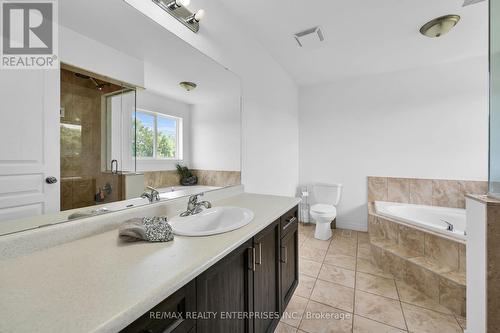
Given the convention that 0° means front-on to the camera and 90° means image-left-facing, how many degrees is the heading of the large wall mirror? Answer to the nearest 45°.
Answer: approximately 315°

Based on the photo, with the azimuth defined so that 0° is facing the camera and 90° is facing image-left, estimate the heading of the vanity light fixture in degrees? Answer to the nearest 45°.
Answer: approximately 315°

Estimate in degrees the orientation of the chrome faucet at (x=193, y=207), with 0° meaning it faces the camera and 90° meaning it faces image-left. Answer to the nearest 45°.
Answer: approximately 315°

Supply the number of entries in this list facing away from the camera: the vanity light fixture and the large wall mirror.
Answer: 0

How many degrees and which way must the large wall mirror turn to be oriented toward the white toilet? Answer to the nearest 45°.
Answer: approximately 45° to its left

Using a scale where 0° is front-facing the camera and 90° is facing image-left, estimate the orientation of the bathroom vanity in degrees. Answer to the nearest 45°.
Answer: approximately 315°
